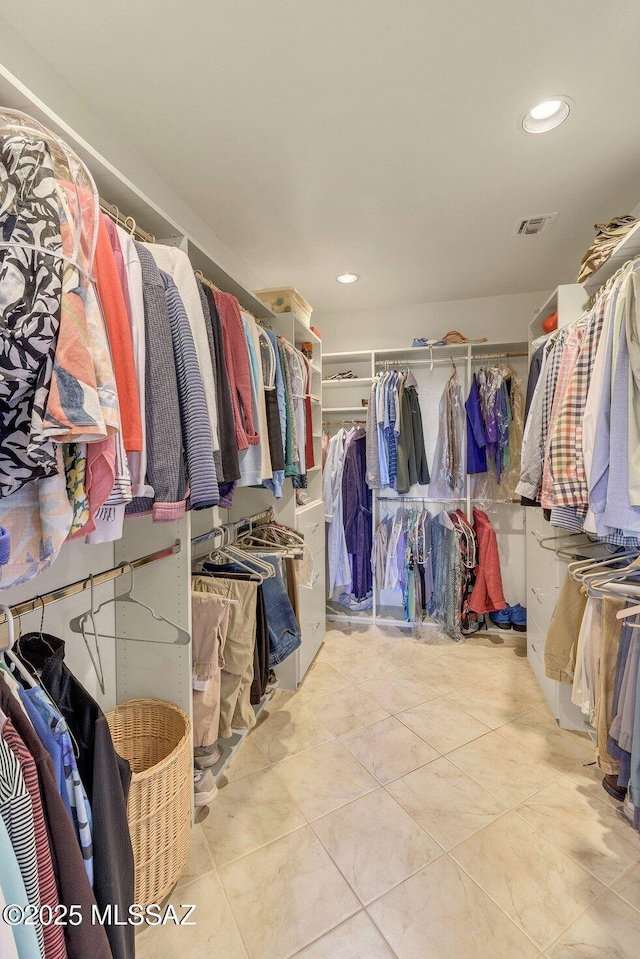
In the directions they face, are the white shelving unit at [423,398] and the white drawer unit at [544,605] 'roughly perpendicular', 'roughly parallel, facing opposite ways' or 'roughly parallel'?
roughly perpendicular

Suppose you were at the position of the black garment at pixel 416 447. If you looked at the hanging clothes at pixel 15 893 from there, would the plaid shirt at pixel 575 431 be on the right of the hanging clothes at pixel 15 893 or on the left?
left

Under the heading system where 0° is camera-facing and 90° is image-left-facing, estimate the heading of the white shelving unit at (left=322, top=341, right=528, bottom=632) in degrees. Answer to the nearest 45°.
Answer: approximately 0°

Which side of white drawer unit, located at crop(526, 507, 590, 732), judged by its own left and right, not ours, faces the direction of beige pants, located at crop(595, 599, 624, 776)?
left

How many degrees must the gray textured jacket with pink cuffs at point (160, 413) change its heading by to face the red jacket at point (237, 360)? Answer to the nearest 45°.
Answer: approximately 135° to its left

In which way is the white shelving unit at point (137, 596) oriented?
to the viewer's right

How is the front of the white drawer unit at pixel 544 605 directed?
to the viewer's left

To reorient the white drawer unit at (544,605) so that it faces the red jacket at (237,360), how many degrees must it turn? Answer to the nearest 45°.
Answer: approximately 45° to its left
